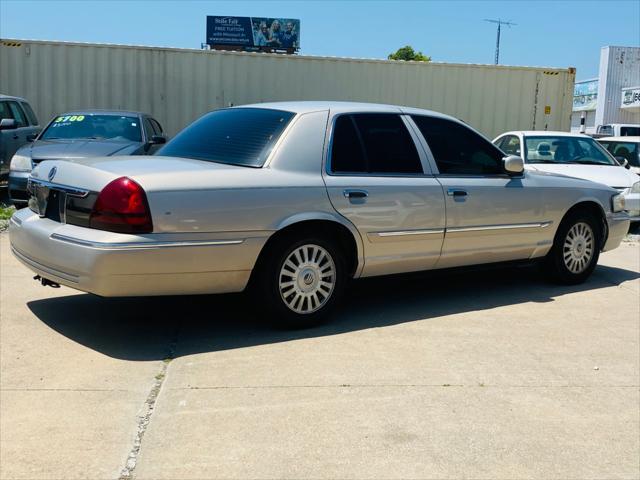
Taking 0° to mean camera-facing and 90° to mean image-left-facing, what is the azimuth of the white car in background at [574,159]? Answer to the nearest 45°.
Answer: approximately 315°

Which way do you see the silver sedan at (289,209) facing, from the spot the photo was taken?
facing away from the viewer and to the right of the viewer

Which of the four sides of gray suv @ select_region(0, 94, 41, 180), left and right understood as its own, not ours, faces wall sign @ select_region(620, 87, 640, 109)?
back

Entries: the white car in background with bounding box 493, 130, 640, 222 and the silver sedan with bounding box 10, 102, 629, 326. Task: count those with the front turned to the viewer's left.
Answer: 0

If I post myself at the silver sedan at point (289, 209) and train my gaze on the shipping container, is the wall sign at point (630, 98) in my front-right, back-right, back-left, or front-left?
front-right

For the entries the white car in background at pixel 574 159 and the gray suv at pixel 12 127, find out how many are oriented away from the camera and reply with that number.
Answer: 0

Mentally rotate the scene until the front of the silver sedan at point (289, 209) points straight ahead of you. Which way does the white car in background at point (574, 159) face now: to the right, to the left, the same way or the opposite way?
to the right

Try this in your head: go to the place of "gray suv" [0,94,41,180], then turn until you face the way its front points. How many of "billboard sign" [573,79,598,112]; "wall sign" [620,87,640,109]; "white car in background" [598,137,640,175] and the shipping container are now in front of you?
0

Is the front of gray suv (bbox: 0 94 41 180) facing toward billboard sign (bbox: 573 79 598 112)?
no

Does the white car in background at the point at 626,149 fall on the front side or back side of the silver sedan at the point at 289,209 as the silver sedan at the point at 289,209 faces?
on the front side

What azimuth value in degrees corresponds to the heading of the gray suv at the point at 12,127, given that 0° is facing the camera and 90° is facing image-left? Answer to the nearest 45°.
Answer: approximately 45°

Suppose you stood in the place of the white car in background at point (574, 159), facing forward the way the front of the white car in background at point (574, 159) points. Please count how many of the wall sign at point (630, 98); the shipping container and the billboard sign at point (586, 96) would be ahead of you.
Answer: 0

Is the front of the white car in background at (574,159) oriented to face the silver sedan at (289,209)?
no

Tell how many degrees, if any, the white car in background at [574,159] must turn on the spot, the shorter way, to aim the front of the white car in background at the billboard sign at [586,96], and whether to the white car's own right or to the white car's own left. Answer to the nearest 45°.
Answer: approximately 135° to the white car's own left

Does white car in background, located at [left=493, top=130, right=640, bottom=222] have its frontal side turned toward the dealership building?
no

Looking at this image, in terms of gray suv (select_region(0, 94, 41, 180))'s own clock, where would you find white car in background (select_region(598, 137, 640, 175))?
The white car in background is roughly at 8 o'clock from the gray suv.

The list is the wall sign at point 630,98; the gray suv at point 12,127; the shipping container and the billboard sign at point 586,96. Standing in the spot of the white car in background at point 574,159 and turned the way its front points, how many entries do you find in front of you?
0
